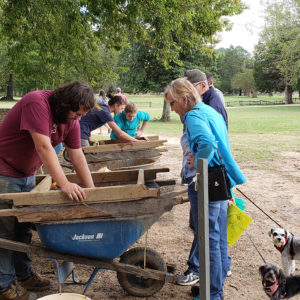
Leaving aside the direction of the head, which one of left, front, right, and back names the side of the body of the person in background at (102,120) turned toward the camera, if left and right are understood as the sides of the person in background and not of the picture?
right

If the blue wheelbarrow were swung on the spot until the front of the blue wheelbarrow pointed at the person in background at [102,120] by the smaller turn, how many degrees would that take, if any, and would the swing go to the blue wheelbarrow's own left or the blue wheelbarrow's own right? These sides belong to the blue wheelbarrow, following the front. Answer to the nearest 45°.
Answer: approximately 90° to the blue wheelbarrow's own left

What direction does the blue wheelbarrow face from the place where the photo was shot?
facing to the right of the viewer

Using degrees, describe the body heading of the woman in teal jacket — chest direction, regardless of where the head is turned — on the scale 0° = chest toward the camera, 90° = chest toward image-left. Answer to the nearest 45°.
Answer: approximately 90°

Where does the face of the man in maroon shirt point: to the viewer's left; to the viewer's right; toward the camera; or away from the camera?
to the viewer's right

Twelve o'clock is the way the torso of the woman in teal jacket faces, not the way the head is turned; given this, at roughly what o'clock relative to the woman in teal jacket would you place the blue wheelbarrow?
The blue wheelbarrow is roughly at 11 o'clock from the woman in teal jacket.

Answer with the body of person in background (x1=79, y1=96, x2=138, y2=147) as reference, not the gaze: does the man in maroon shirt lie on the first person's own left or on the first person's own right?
on the first person's own right

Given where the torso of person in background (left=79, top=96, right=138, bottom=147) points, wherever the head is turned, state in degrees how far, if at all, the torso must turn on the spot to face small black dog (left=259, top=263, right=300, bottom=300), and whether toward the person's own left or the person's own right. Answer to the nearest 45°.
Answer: approximately 45° to the person's own right

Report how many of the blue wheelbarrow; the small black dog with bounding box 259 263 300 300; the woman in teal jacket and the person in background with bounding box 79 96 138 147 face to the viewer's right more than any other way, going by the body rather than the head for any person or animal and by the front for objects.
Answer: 2

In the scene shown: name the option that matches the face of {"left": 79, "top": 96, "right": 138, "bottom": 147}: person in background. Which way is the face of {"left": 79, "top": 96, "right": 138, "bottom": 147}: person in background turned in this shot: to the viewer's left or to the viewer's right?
to the viewer's right
